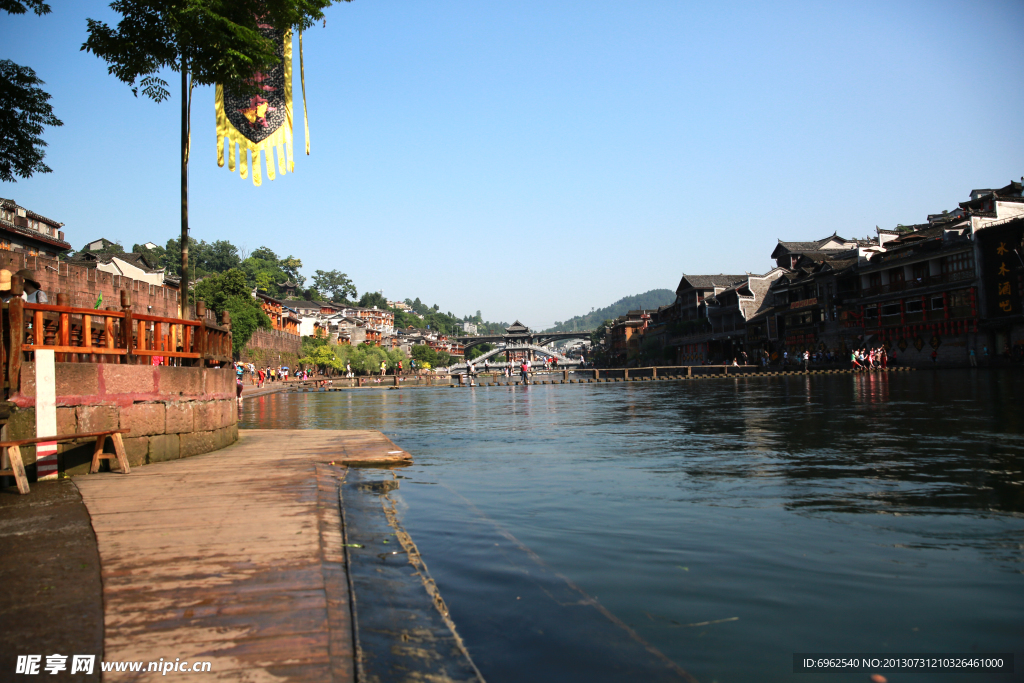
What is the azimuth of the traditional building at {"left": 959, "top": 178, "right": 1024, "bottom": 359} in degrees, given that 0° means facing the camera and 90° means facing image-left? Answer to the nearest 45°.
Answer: approximately 45°

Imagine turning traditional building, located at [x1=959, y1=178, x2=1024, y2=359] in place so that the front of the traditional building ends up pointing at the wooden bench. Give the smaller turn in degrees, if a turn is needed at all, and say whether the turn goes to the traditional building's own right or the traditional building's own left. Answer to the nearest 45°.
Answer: approximately 45° to the traditional building's own left

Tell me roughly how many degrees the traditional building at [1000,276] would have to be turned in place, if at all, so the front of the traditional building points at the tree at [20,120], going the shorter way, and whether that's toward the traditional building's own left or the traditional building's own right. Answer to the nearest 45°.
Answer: approximately 45° to the traditional building's own left

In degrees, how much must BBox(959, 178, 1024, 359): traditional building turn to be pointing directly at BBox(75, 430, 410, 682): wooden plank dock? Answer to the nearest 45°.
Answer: approximately 45° to its left

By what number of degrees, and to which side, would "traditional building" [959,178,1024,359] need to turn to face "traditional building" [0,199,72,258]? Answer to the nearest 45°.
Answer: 0° — it already faces it
